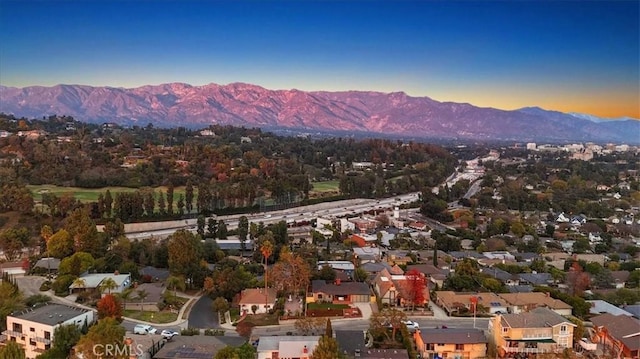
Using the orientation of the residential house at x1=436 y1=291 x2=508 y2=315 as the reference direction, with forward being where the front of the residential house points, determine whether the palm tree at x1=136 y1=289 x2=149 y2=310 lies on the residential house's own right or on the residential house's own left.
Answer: on the residential house's own right

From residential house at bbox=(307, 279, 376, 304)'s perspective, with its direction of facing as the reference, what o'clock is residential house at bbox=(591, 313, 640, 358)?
residential house at bbox=(591, 313, 640, 358) is roughly at 10 o'clock from residential house at bbox=(307, 279, 376, 304).

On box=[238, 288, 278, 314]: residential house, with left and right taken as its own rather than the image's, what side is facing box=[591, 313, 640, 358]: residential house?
left

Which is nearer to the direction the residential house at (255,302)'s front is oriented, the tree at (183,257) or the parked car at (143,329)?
the parked car

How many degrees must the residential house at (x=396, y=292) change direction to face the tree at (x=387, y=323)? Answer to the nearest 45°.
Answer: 0° — it already faces it

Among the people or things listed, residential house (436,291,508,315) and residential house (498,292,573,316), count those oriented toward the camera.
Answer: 2

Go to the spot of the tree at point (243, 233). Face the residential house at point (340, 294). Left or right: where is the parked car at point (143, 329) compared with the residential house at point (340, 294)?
right

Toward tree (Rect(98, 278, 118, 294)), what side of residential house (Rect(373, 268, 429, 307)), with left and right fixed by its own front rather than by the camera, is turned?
right

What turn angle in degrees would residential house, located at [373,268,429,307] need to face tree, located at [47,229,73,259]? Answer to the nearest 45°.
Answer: approximately 90° to its right

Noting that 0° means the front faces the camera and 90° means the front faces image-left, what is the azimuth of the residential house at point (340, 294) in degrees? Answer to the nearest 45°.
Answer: approximately 0°
